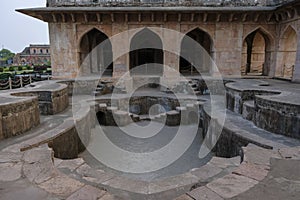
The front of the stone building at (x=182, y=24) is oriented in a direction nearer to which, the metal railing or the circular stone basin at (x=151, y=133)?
the circular stone basin

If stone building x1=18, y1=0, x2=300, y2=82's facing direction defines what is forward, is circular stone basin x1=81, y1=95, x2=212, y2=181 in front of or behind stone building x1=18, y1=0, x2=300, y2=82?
in front

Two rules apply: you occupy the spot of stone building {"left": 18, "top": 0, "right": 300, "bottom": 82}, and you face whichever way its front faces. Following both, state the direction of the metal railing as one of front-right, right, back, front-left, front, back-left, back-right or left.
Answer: right

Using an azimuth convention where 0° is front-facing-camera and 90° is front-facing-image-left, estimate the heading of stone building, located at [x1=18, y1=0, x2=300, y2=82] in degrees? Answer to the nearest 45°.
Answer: approximately 0°

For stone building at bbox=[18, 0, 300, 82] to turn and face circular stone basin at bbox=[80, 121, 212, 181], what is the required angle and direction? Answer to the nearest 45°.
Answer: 0° — it already faces it
